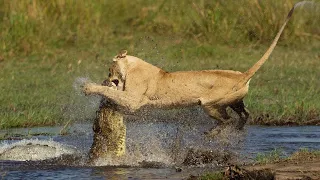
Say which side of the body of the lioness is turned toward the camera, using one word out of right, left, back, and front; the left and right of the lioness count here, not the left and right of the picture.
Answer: left
